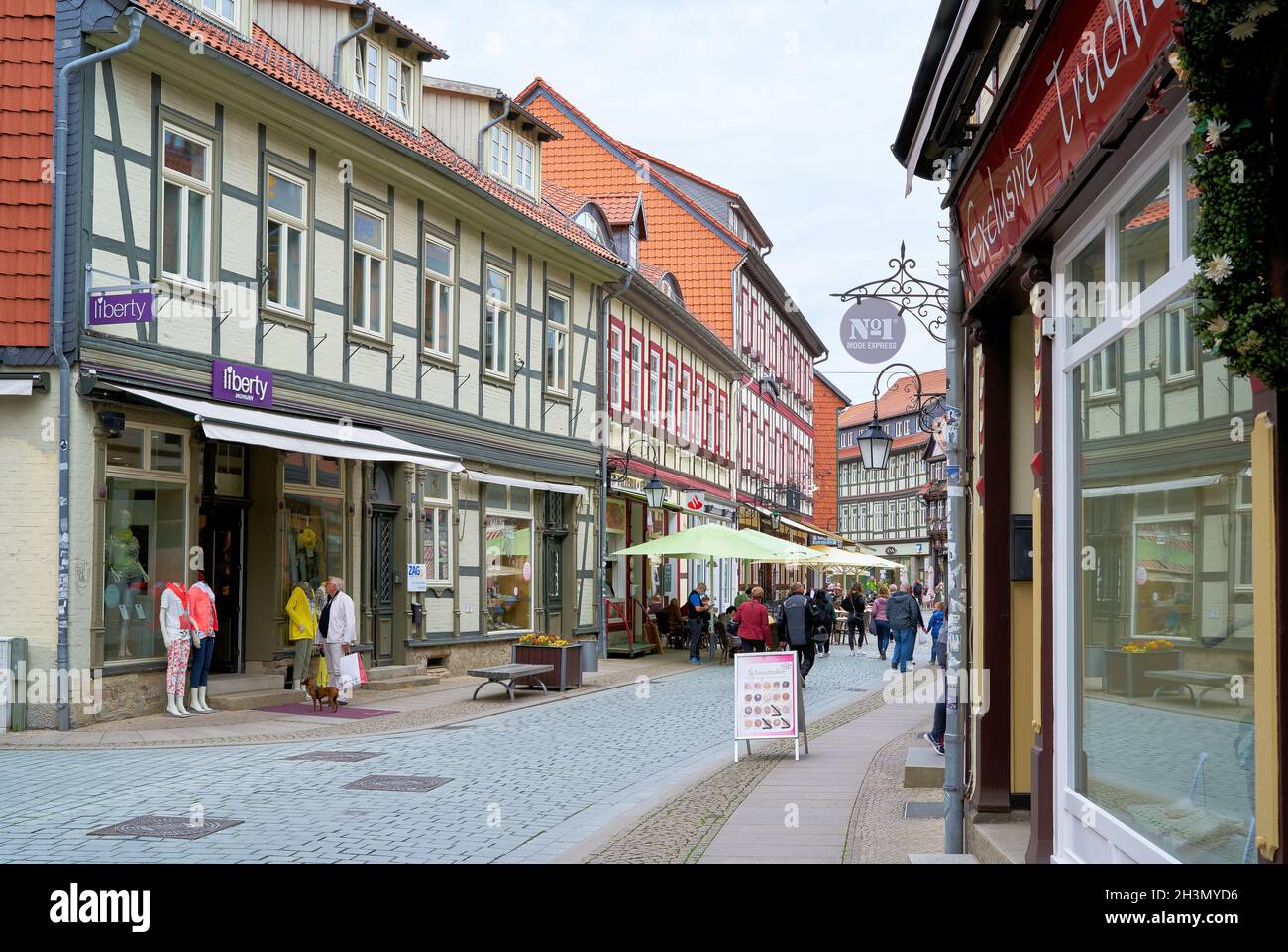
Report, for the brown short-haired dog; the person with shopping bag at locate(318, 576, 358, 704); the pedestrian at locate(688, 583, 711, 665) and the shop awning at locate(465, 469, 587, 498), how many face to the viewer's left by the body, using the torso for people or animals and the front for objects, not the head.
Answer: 2

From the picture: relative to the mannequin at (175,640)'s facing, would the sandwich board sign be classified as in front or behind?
in front

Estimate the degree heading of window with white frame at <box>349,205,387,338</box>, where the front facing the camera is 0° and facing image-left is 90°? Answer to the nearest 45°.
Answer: approximately 315°

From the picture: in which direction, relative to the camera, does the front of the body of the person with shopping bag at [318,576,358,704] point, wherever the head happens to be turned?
to the viewer's left

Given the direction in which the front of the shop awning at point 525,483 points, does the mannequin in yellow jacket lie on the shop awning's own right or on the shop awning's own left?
on the shop awning's own right

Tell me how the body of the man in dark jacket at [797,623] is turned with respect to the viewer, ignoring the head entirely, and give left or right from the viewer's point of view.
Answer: facing away from the viewer

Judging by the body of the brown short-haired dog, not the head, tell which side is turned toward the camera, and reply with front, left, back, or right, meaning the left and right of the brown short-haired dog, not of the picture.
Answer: left
